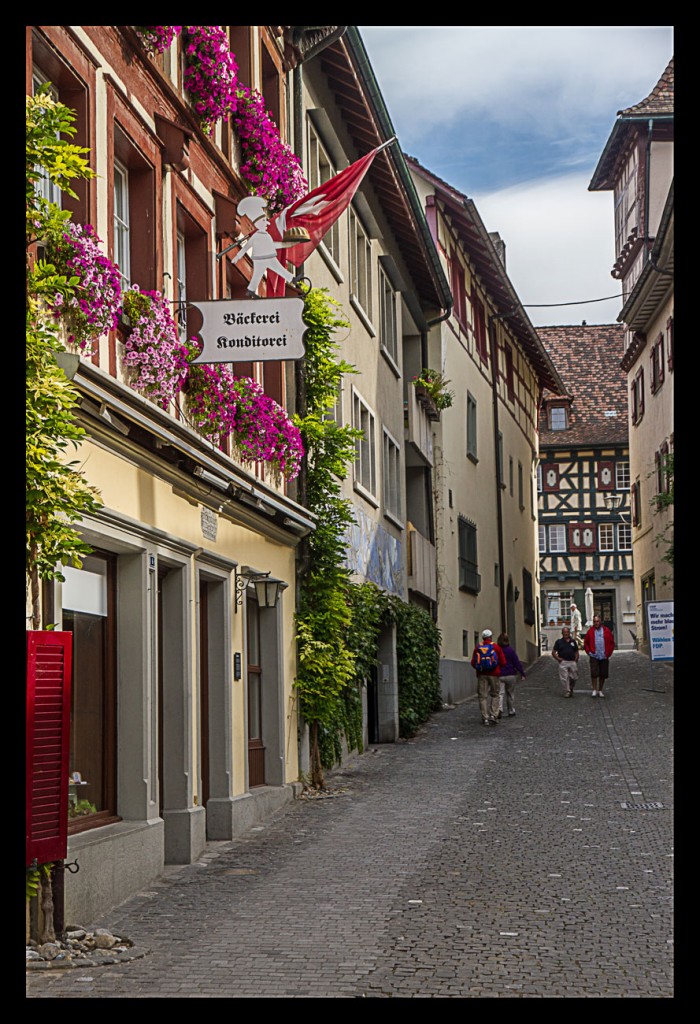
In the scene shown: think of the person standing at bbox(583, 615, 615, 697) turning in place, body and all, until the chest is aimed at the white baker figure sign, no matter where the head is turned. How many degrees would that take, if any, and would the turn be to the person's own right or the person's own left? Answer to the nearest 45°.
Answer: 0° — they already face it

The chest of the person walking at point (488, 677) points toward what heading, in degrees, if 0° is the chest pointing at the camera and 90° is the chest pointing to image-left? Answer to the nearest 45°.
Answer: approximately 180°

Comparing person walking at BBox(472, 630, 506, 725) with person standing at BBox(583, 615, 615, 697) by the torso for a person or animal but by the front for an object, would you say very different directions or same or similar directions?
very different directions

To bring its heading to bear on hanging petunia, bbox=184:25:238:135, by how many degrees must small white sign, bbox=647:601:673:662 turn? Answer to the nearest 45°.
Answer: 0° — it already faces it

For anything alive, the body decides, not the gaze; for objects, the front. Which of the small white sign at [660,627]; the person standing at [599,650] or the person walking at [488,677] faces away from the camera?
the person walking at [488,677]

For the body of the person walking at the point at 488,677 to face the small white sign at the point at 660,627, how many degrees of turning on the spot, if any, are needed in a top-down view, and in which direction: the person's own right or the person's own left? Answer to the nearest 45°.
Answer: approximately 90° to the person's own right

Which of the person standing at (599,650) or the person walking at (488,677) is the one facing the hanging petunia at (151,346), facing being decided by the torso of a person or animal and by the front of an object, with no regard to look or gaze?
the person standing at (599,650)

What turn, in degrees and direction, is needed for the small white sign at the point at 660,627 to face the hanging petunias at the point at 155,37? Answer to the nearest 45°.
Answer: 0° — it already faces it

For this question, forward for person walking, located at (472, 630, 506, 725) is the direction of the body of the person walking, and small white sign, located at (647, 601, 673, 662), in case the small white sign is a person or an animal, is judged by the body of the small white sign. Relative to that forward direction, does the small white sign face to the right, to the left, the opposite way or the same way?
the opposite way

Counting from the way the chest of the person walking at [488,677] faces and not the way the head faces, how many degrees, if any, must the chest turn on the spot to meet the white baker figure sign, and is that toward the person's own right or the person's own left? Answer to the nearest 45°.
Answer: approximately 180°

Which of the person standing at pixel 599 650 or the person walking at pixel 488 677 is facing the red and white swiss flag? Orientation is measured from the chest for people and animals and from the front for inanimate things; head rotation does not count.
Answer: the person standing at pixel 599 650

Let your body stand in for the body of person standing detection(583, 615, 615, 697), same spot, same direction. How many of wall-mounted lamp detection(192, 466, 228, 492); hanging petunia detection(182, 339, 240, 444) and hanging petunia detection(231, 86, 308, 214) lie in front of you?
3
